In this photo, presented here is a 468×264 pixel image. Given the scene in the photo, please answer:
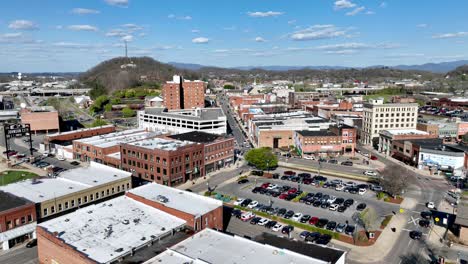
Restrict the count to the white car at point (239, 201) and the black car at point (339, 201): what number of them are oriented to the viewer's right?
0

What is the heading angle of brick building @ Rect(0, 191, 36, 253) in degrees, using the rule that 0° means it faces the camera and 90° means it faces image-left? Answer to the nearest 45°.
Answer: approximately 315°

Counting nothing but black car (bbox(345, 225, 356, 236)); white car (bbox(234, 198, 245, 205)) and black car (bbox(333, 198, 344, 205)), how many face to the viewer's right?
0

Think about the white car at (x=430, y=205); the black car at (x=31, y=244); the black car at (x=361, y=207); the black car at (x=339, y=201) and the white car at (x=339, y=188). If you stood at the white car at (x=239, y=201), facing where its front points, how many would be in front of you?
1

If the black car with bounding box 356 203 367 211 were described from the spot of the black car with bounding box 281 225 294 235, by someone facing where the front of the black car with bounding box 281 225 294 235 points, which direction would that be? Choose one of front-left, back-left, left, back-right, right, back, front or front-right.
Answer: front

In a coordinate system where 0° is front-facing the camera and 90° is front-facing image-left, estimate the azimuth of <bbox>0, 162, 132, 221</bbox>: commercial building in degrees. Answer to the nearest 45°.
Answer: approximately 315°

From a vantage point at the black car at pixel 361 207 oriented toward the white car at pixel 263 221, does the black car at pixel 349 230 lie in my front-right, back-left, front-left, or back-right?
front-left
